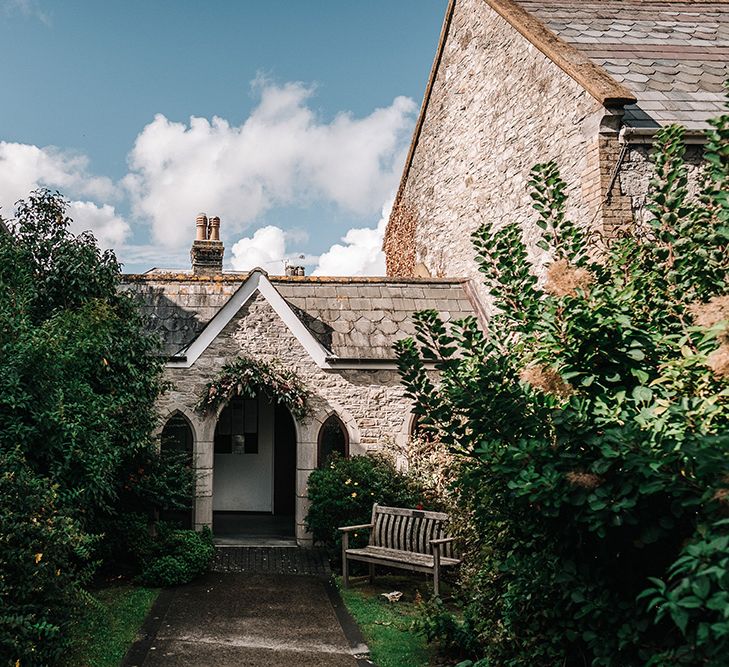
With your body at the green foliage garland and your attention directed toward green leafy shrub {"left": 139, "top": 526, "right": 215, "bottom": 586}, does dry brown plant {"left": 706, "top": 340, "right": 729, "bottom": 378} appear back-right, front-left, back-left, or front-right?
front-left

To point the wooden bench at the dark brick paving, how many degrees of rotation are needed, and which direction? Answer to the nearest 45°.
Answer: approximately 90° to its right

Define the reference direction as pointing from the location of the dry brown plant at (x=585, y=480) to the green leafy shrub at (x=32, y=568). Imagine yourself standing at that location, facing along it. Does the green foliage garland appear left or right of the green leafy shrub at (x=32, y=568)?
right

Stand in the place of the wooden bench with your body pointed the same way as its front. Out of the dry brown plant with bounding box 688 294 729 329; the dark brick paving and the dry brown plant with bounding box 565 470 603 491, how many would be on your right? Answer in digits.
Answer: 1

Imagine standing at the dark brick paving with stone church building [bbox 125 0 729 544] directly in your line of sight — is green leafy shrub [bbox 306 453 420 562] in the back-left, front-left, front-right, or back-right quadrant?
front-right

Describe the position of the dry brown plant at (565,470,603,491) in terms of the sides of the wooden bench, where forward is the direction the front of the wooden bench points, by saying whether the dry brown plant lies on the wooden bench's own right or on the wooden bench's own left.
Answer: on the wooden bench's own left

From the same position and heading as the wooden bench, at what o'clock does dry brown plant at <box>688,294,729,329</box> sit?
The dry brown plant is roughly at 10 o'clock from the wooden bench.

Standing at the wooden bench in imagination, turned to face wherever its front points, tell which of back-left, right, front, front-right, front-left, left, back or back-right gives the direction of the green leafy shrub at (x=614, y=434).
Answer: front-left

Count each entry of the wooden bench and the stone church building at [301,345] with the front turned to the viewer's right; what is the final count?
0

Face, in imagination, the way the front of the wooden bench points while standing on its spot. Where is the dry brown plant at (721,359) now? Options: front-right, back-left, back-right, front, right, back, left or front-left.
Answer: front-left

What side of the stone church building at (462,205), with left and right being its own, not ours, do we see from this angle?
front

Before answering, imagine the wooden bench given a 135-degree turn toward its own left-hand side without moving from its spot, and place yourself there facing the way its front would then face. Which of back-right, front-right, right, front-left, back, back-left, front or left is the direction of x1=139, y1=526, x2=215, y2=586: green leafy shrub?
back

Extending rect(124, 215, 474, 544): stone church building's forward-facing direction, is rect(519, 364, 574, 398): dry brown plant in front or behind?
in front
